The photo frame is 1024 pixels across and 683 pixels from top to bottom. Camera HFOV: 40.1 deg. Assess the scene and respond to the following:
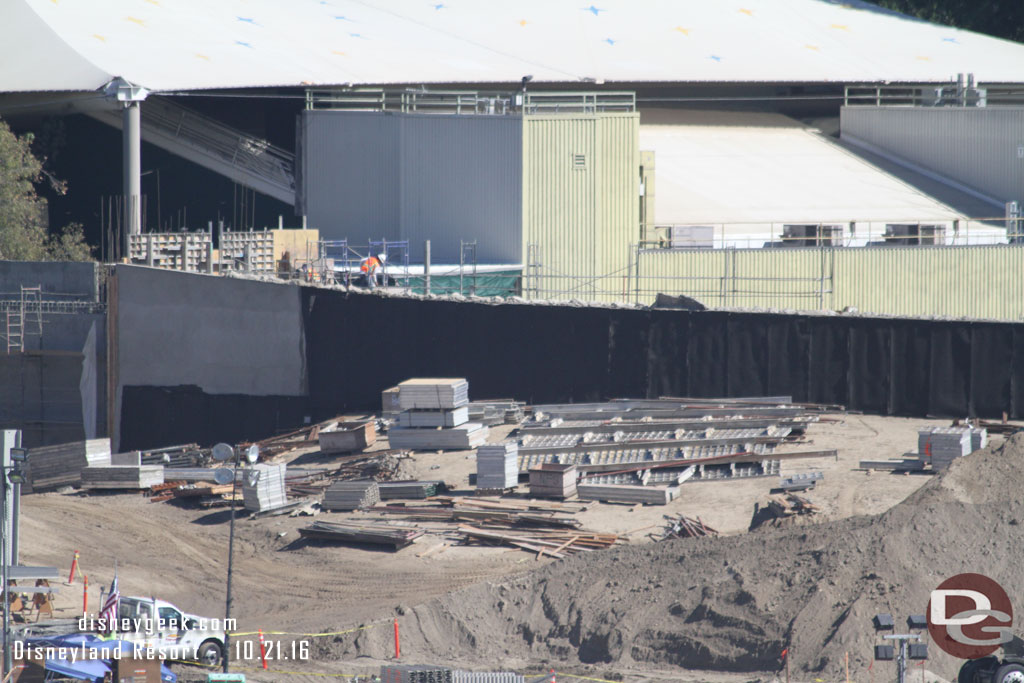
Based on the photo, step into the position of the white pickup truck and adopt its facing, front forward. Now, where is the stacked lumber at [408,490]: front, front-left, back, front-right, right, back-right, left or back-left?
front-left

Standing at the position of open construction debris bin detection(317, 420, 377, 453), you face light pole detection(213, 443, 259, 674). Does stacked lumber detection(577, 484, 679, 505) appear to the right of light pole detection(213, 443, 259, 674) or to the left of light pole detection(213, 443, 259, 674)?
left

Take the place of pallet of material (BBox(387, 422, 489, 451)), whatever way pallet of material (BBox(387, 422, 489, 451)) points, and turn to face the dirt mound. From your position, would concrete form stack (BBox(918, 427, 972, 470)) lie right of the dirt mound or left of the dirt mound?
left

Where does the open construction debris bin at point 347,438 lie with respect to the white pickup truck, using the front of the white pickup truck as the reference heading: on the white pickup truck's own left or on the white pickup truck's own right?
on the white pickup truck's own left

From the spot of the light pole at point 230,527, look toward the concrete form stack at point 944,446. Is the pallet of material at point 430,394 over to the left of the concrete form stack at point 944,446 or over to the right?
left

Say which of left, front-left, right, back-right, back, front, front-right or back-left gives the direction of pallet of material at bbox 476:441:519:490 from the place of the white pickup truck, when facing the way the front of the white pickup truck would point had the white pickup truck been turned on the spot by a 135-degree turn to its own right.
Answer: back

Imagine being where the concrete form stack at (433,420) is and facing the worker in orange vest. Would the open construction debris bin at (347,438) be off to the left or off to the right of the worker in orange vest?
left

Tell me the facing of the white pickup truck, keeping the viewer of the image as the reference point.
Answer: facing to the right of the viewer

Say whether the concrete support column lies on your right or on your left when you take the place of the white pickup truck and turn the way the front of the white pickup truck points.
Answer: on your left
